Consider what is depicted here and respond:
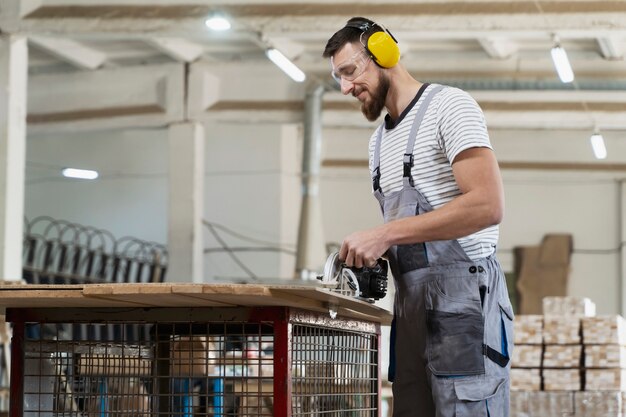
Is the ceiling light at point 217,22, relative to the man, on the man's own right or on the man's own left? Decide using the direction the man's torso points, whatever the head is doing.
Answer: on the man's own right

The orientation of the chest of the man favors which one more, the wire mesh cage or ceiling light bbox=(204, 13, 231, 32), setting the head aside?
the wire mesh cage

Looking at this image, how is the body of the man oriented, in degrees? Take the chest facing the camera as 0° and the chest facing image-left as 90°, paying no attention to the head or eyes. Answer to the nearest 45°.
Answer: approximately 45°

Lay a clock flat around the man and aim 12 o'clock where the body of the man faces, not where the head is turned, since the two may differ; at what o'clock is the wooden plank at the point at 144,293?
The wooden plank is roughly at 1 o'clock from the man.

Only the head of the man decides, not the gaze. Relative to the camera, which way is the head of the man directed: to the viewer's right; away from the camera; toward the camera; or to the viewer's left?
to the viewer's left

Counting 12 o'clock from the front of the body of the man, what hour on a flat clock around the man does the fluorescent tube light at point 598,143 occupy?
The fluorescent tube light is roughly at 5 o'clock from the man.

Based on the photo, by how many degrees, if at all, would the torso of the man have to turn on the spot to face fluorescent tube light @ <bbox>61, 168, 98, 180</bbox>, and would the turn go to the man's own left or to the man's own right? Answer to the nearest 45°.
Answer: approximately 135° to the man's own right
